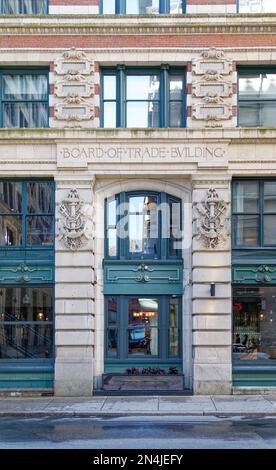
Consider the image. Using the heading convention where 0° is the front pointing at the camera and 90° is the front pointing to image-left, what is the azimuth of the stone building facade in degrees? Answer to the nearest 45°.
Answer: approximately 0°
